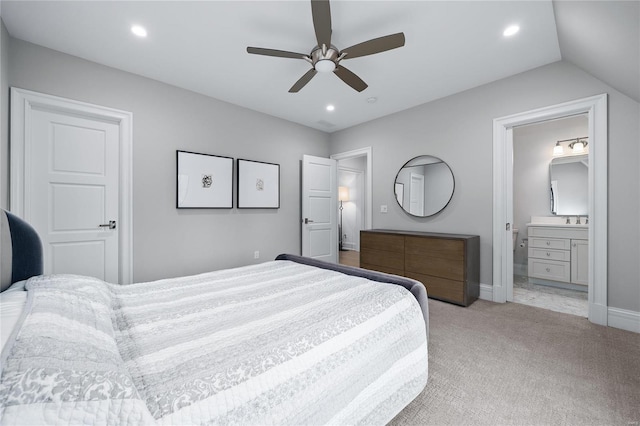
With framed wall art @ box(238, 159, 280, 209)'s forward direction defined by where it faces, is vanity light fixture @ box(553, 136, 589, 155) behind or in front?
in front

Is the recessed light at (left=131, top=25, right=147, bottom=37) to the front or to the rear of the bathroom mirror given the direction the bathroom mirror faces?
to the front

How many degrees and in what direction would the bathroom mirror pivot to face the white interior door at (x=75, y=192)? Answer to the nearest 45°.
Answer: approximately 45° to its right

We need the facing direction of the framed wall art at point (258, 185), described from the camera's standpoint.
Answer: facing the viewer and to the right of the viewer

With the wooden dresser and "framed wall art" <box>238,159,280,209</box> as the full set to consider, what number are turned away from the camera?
0

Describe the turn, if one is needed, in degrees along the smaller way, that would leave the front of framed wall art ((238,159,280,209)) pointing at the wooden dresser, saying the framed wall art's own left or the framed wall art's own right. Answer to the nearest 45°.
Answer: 0° — it already faces it

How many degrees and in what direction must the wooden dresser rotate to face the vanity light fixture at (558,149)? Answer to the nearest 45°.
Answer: approximately 180°

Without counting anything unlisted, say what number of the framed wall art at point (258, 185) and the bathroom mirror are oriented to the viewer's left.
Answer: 0

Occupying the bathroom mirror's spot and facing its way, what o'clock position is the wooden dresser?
The wooden dresser is roughly at 1 o'clock from the bathroom mirror.

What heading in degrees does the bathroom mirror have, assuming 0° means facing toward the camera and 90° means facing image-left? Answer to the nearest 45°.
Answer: approximately 0°

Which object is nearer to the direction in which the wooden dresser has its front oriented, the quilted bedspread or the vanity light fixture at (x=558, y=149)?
the quilted bedspread

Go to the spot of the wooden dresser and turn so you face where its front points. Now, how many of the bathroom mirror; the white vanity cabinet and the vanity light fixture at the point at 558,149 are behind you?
3

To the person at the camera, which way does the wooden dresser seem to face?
facing the viewer and to the left of the viewer
